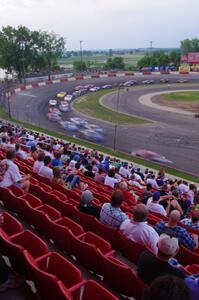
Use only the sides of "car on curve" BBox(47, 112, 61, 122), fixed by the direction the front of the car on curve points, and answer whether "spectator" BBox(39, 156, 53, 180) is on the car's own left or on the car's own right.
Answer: on the car's own right

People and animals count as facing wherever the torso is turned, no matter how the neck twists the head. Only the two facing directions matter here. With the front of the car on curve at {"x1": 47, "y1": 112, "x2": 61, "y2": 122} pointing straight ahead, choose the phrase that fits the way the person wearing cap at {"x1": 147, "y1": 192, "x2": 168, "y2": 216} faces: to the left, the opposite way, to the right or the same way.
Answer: to the left

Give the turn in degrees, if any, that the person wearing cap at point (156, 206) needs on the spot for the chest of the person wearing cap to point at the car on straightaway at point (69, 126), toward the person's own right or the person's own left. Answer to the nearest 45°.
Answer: approximately 45° to the person's own left

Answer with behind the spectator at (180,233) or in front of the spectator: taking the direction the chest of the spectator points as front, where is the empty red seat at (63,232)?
behind

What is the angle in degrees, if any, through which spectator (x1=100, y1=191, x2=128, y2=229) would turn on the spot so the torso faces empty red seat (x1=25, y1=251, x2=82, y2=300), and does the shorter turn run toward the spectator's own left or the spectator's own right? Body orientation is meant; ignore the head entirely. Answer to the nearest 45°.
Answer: approximately 135° to the spectator's own right

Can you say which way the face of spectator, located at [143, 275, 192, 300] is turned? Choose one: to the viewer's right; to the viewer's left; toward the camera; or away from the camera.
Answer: away from the camera

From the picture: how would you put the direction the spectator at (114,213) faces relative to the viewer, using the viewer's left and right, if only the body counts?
facing away from the viewer and to the right of the viewer

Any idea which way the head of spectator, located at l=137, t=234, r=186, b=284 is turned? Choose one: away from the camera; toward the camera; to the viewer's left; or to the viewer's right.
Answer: away from the camera

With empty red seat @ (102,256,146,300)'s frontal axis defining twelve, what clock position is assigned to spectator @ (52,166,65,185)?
The spectator is roughly at 10 o'clock from the empty red seat.

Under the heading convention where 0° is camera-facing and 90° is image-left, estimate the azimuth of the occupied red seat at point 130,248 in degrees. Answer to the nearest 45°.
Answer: approximately 225°

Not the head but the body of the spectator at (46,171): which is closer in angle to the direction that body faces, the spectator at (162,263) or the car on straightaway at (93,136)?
the car on straightaway

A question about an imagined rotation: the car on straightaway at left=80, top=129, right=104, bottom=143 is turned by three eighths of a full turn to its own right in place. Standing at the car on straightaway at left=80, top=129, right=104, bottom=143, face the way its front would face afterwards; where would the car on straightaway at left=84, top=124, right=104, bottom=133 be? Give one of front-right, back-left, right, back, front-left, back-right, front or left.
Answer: right

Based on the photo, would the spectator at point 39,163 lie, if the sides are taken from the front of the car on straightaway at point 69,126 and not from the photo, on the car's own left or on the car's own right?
on the car's own right

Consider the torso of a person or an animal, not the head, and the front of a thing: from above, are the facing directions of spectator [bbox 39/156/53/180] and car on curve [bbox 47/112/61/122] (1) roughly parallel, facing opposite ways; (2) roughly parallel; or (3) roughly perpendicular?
roughly perpendicular
